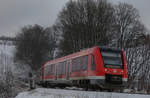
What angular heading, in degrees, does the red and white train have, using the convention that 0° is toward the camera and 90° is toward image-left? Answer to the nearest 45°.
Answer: approximately 315°
